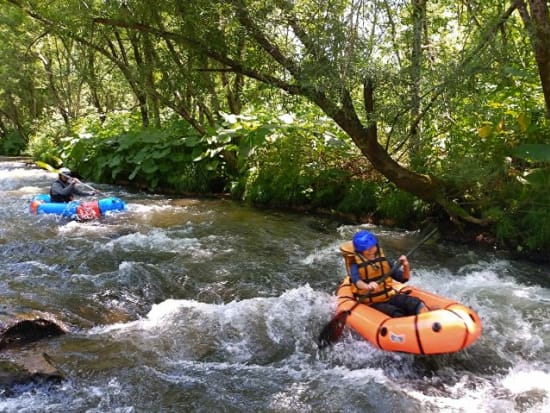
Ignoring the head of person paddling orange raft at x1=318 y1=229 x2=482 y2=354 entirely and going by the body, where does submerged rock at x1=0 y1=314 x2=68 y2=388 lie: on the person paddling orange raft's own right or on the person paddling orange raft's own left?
on the person paddling orange raft's own right

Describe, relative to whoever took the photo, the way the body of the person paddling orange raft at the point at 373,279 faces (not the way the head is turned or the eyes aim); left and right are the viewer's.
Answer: facing the viewer and to the right of the viewer

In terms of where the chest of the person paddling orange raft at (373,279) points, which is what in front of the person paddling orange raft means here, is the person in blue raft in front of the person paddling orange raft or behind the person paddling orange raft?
behind

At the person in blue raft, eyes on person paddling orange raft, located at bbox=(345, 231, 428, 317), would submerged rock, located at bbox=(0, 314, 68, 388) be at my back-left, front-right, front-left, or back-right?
front-right

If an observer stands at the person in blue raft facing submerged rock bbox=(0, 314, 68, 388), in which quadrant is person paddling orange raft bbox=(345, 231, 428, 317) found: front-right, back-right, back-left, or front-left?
front-left

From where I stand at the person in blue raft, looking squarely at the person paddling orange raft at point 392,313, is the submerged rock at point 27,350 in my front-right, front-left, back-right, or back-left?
front-right

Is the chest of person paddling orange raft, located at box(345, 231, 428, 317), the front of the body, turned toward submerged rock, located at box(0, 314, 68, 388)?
no
